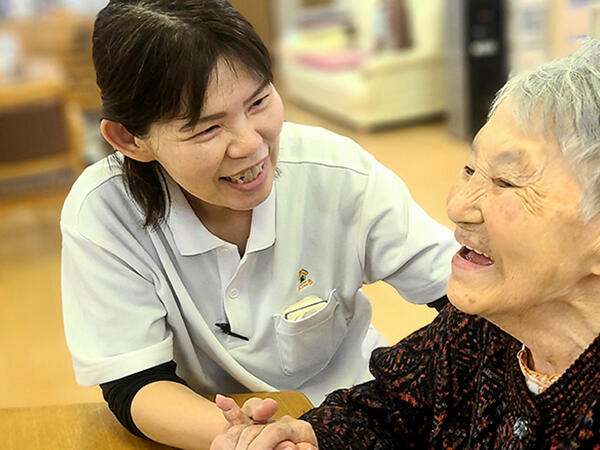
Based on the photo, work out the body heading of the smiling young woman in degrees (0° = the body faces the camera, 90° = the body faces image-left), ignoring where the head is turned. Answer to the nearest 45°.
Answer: approximately 315°

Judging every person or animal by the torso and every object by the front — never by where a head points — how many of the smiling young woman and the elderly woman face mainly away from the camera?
0

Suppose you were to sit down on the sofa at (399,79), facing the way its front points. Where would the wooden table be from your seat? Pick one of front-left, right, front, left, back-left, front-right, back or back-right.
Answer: front-left

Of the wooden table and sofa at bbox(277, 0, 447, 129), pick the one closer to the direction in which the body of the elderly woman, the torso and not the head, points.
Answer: the wooden table

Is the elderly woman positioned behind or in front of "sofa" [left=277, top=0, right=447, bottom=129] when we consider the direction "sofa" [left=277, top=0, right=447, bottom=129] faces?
in front

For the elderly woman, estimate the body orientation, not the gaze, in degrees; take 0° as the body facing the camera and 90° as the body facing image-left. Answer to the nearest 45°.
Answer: approximately 45°

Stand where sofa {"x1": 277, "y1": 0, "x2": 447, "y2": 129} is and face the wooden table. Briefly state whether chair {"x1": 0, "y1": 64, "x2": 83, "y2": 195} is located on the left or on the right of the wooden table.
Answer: right

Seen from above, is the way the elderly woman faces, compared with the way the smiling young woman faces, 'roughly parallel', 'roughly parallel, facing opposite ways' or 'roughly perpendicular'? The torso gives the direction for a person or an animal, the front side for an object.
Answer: roughly perpendicular

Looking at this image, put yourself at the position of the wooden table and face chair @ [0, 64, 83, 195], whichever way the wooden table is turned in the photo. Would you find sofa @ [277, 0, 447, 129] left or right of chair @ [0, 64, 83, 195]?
right

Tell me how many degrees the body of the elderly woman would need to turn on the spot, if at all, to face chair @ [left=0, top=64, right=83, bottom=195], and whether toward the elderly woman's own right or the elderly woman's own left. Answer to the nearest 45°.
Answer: approximately 90° to the elderly woman's own right

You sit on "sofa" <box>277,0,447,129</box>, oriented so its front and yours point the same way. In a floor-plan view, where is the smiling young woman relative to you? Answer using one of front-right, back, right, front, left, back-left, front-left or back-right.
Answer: front-left
